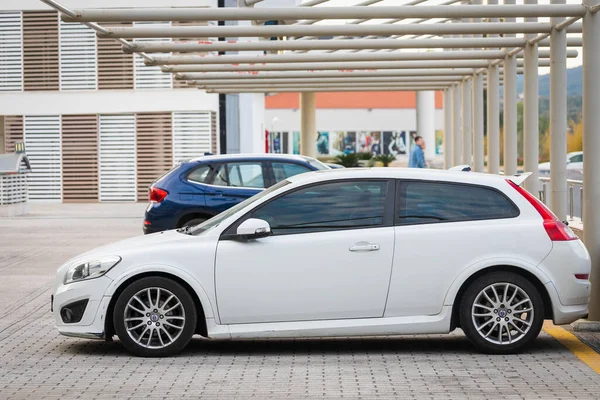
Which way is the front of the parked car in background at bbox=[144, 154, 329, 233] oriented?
to the viewer's right

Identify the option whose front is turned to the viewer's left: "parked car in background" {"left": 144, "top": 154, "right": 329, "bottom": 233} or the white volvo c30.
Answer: the white volvo c30

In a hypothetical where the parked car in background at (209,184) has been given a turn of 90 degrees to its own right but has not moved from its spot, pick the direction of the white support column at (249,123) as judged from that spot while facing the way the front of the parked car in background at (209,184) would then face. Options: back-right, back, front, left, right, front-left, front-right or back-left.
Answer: back

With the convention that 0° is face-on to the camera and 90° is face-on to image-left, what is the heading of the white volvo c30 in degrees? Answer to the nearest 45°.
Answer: approximately 90°

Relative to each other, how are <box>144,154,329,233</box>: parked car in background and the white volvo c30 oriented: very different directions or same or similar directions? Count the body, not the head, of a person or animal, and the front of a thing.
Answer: very different directions

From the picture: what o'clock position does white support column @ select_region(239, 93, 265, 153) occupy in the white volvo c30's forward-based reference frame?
The white support column is roughly at 3 o'clock from the white volvo c30.

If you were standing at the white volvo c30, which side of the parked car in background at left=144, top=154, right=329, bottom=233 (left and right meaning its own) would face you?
right

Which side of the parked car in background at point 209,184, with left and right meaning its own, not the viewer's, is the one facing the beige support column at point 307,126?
left

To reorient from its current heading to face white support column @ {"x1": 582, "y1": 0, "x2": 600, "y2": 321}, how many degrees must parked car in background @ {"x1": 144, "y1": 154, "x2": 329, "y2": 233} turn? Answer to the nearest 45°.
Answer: approximately 45° to its right

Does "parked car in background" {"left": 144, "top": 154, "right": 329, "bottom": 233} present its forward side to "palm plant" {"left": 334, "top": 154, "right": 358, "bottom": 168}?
no

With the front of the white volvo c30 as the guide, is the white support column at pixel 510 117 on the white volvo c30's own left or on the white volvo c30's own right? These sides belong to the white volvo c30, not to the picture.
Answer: on the white volvo c30's own right

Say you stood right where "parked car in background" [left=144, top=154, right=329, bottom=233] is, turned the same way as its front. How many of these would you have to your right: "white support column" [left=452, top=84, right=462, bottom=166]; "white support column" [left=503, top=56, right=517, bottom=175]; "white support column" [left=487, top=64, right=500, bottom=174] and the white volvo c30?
1

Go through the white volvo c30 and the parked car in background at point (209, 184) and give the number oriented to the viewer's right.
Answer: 1
